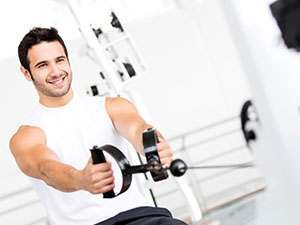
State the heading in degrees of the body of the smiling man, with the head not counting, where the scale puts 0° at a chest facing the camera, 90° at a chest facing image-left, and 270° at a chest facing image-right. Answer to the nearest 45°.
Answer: approximately 315°
